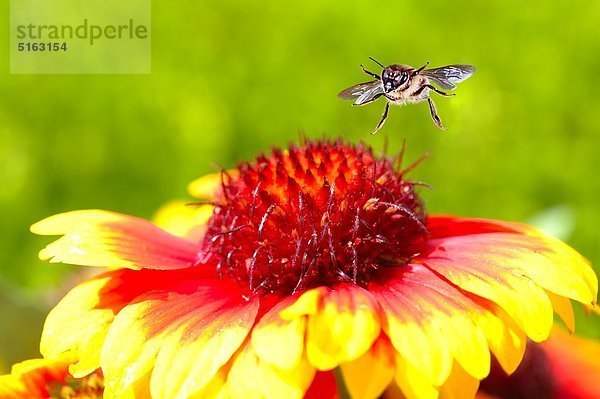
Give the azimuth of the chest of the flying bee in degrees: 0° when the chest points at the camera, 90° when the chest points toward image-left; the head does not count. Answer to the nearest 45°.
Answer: approximately 45°
